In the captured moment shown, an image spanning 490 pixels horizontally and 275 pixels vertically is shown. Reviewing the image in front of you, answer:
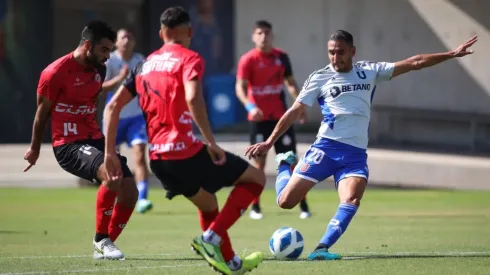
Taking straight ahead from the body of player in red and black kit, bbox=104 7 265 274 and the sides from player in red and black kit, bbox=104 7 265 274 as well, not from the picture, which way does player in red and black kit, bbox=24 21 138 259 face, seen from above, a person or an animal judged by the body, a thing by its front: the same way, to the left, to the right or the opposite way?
to the right

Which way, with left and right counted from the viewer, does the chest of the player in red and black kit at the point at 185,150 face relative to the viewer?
facing away from the viewer and to the right of the viewer

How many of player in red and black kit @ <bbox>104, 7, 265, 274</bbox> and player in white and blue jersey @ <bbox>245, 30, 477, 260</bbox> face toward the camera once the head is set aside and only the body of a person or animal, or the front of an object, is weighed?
1

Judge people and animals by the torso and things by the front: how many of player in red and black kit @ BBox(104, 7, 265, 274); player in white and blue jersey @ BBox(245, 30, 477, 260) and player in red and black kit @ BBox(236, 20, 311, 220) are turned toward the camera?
2

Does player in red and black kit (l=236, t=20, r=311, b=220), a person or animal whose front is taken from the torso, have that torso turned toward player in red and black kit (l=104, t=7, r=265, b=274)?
yes

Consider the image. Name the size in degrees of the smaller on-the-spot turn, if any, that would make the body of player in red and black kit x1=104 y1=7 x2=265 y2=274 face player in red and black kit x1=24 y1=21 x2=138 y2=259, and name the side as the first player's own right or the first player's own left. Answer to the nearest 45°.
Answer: approximately 90° to the first player's own left
